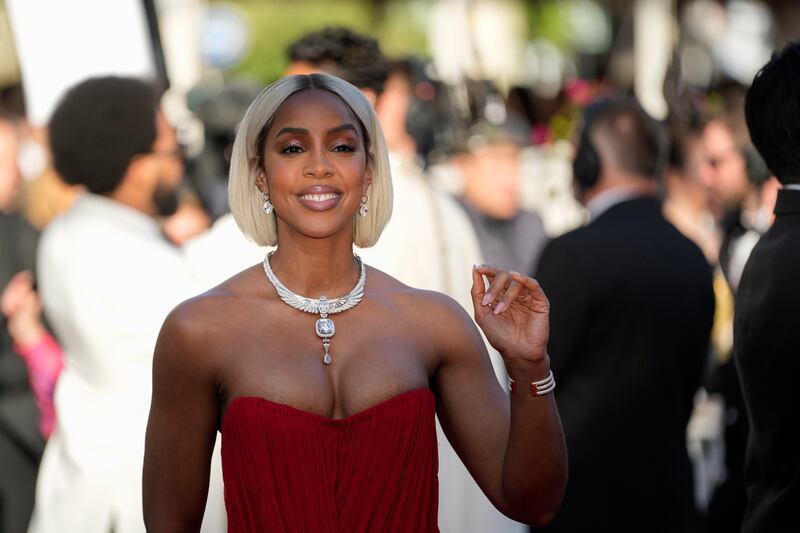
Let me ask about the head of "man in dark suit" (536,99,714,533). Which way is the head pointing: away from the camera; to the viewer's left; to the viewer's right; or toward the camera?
away from the camera

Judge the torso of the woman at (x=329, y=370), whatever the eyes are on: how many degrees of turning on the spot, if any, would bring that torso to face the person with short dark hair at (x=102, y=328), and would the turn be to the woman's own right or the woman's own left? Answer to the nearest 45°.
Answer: approximately 135° to the woman's own right

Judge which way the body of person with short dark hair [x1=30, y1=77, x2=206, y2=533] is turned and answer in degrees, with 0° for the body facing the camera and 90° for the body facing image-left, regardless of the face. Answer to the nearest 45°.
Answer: approximately 225°

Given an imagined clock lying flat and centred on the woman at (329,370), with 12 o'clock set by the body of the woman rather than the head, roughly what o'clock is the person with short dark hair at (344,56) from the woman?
The person with short dark hair is roughly at 6 o'clock from the woman.

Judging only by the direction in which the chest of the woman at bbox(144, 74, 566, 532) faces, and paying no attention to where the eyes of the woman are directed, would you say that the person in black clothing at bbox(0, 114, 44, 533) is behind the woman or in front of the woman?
behind

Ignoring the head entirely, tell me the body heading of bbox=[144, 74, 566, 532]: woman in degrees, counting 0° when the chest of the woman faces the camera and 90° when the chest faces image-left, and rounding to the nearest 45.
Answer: approximately 0°

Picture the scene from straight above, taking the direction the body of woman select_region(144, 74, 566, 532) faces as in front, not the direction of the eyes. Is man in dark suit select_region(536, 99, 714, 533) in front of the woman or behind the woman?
behind

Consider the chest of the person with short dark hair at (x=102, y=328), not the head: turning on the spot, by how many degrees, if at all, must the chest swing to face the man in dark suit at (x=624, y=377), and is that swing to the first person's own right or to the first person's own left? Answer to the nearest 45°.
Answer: approximately 45° to the first person's own right

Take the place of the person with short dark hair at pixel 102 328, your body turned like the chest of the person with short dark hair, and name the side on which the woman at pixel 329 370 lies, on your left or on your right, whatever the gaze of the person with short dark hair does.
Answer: on your right

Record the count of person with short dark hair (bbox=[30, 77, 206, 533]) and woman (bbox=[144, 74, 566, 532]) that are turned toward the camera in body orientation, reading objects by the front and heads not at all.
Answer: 1
